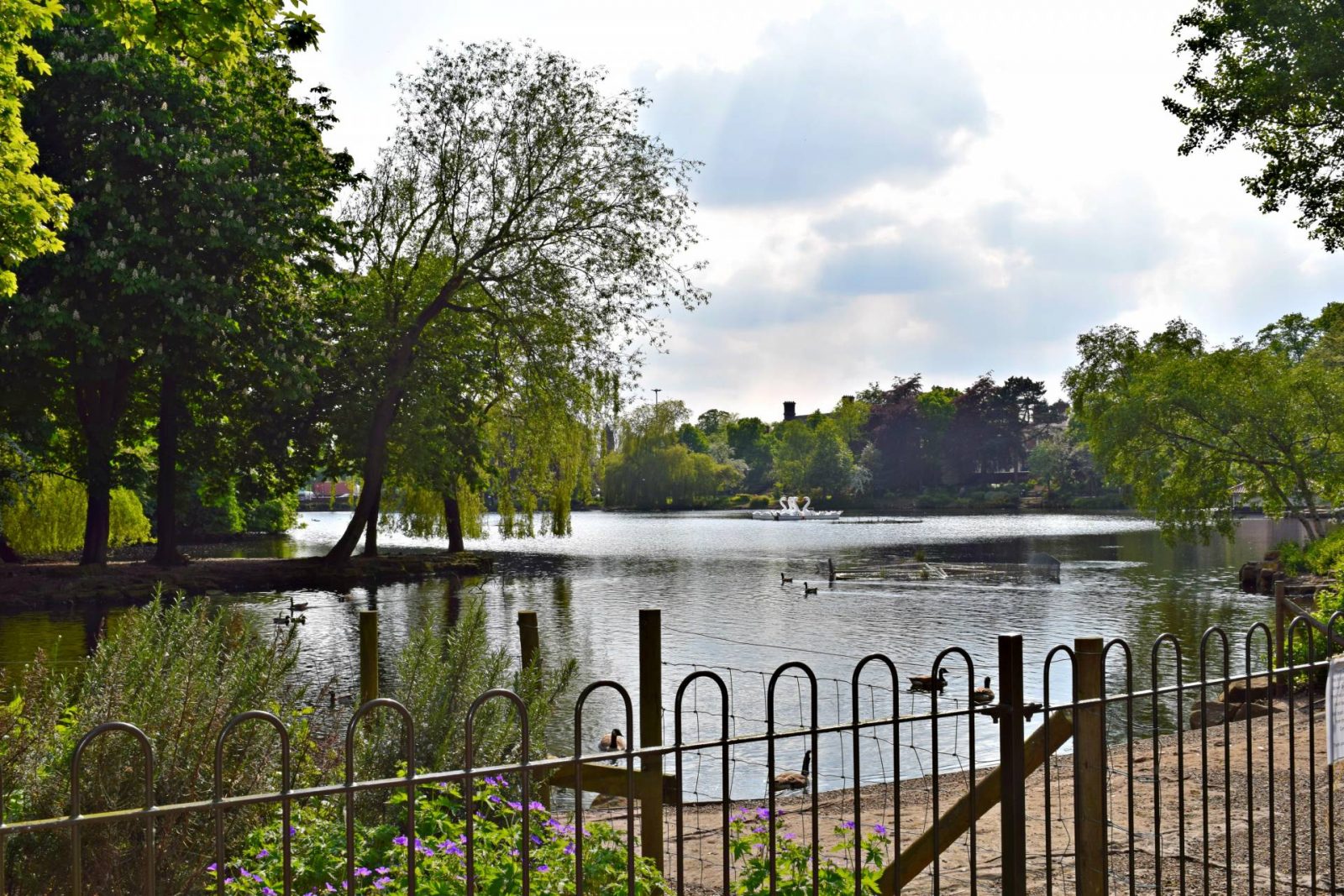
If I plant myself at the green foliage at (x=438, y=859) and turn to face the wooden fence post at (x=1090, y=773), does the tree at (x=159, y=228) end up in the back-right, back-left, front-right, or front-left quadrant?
back-left

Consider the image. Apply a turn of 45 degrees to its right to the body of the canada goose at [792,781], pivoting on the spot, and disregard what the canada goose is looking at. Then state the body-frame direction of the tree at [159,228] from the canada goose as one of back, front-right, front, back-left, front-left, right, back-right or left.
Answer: back

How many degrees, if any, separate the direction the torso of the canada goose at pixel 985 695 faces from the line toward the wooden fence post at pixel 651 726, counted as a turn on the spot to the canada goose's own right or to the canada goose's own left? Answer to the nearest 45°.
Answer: approximately 90° to the canada goose's own right

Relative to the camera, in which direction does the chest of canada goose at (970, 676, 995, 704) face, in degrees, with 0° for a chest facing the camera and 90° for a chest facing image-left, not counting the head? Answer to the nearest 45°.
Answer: approximately 270°

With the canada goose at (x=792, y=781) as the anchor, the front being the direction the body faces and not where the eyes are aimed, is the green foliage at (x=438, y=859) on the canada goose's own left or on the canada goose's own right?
on the canada goose's own right

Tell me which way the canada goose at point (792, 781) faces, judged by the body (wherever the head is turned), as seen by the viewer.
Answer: to the viewer's right
